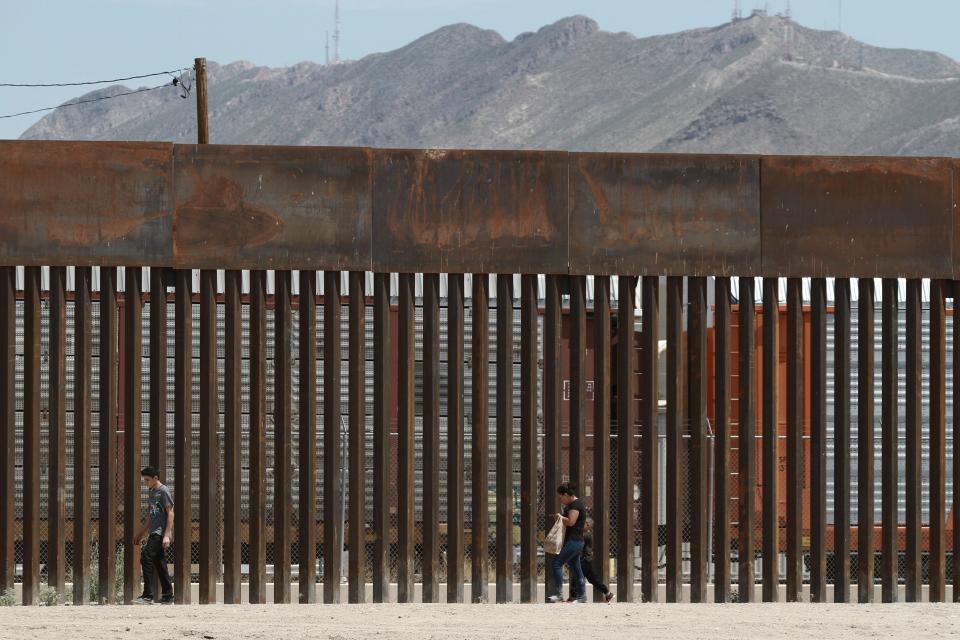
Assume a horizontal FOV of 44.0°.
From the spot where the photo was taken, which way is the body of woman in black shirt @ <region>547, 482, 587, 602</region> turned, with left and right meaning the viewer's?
facing to the left of the viewer

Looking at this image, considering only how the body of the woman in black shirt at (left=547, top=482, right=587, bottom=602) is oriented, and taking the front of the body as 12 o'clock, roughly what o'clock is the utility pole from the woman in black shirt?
The utility pole is roughly at 2 o'clock from the woman in black shirt.

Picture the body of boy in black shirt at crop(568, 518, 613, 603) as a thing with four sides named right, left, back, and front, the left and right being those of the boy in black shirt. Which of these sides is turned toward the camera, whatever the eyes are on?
left

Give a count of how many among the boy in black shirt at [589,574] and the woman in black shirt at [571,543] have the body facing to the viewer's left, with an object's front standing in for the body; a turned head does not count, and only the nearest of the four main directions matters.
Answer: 2
